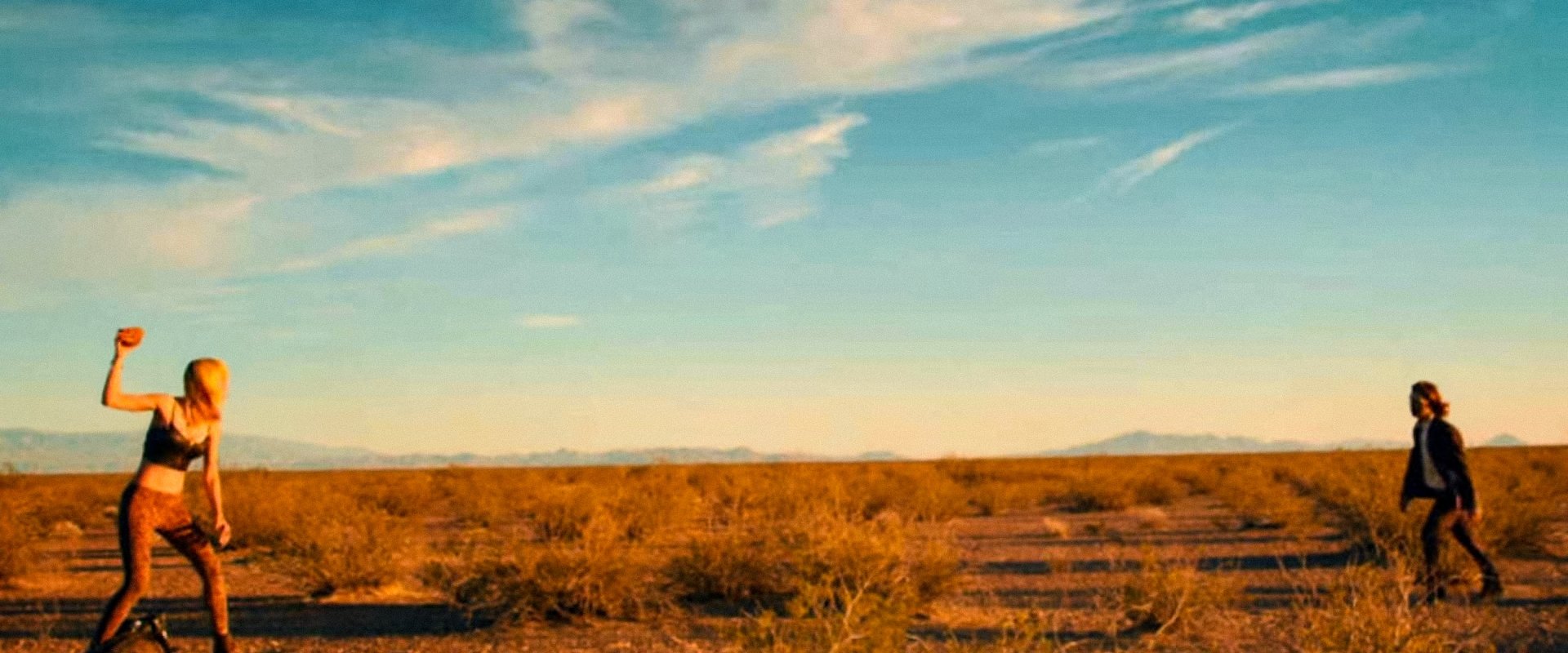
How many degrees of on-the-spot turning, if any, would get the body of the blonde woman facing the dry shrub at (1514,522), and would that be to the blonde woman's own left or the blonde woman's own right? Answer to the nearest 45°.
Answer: approximately 45° to the blonde woman's own left

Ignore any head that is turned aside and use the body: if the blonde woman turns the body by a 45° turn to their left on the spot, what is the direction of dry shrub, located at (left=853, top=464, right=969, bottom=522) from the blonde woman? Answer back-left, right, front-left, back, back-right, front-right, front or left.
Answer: front-left

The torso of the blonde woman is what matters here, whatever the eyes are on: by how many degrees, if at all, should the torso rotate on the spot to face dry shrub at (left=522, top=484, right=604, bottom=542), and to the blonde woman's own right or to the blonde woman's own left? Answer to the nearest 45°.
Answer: approximately 90° to the blonde woman's own left

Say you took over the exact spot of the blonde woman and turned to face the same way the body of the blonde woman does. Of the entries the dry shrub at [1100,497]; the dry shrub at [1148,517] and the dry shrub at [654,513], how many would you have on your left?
3

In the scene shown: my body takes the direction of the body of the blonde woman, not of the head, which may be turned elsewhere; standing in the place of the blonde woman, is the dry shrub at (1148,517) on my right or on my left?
on my left

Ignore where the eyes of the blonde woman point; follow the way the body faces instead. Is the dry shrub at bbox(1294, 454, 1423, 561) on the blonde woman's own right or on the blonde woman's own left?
on the blonde woman's own left

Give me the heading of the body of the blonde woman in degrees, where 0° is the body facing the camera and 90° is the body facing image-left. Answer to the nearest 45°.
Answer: approximately 315°

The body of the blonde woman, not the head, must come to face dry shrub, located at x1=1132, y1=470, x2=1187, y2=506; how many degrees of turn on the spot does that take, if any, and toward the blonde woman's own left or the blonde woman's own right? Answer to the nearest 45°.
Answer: approximately 90° to the blonde woman's own left

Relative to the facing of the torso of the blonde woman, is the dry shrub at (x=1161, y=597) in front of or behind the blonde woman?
in front

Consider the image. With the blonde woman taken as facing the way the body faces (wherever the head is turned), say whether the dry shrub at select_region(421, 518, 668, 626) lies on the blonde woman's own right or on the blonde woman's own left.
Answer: on the blonde woman's own left

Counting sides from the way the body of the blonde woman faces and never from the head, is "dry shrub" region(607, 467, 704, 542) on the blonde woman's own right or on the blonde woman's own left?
on the blonde woman's own left

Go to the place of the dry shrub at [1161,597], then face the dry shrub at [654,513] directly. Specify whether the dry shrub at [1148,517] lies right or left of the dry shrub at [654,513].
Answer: right
